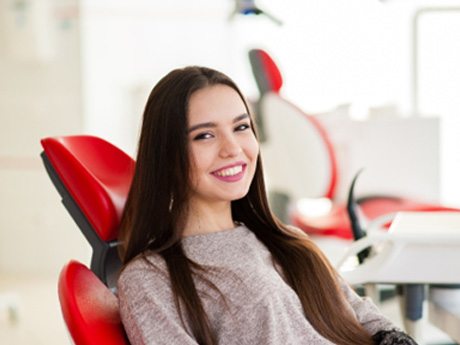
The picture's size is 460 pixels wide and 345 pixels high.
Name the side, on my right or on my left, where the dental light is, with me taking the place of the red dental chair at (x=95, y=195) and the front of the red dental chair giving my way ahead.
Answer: on my left

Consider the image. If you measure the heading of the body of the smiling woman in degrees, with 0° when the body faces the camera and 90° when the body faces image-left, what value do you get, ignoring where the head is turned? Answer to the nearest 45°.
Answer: approximately 315°

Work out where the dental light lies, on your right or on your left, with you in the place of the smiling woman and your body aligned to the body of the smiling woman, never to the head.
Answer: on your left

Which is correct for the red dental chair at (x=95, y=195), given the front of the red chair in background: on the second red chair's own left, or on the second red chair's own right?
on the second red chair's own right

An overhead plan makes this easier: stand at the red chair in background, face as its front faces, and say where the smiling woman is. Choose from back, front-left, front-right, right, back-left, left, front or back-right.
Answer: right

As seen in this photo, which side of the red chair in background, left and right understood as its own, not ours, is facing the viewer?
right

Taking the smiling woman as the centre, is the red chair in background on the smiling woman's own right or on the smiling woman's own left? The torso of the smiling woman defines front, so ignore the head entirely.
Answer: on the smiling woman's own left
